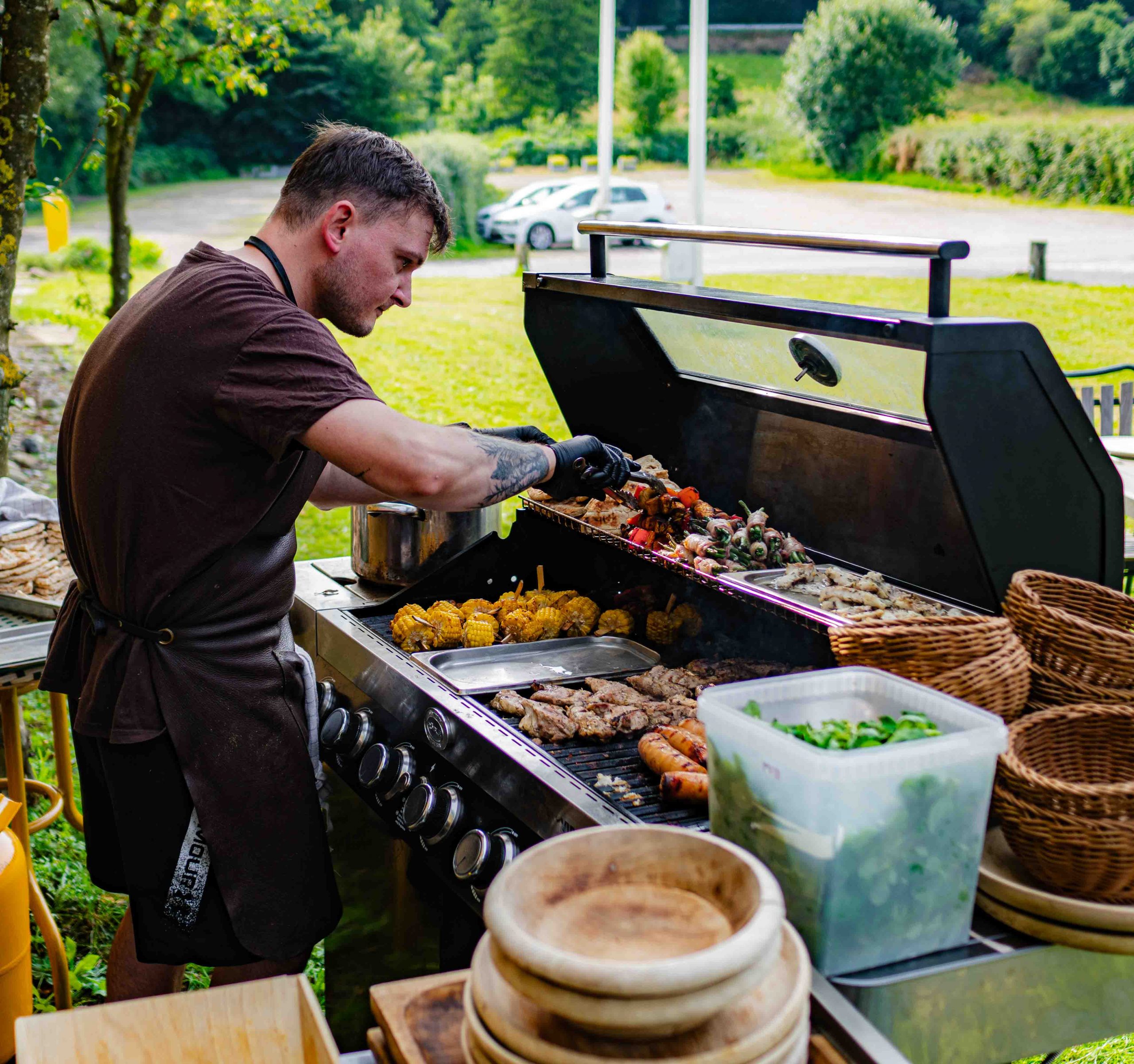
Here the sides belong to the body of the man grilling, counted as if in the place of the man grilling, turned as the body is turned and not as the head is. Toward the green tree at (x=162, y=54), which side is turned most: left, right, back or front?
left

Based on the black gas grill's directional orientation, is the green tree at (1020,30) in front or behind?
behind

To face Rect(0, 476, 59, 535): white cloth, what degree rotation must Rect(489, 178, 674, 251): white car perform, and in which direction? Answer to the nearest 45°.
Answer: approximately 45° to its left

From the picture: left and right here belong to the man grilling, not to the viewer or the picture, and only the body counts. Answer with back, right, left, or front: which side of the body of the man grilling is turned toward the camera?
right

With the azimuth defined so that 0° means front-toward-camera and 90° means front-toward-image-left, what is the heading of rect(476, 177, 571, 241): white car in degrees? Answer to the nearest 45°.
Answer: approximately 45°

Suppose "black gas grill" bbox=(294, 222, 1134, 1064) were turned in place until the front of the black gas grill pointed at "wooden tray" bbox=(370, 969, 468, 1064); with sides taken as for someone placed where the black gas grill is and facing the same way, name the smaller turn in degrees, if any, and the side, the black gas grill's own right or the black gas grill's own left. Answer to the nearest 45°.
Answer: approximately 45° to the black gas grill's own left

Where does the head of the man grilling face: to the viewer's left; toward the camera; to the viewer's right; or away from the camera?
to the viewer's right

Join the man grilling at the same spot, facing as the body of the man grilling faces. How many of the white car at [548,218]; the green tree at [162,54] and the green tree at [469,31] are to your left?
3

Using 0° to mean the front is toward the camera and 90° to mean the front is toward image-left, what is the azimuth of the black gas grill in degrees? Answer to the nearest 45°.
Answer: approximately 45°

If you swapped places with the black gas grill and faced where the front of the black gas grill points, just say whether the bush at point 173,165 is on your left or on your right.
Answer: on your right

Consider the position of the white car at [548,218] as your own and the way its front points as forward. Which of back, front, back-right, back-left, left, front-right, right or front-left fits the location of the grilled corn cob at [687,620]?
front-left
